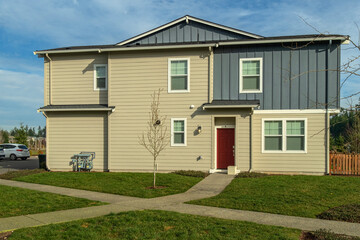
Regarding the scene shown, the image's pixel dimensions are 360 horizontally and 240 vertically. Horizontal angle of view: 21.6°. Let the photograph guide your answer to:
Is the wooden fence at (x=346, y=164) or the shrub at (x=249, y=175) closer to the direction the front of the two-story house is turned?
the shrub

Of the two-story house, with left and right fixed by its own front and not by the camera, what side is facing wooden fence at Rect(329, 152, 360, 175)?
left

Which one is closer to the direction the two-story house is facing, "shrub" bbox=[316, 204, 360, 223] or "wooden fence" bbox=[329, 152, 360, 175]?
the shrub

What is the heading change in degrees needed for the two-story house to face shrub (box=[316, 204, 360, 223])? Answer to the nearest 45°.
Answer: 0° — it already faces it

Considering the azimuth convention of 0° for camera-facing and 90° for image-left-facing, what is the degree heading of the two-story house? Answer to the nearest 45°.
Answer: approximately 0°

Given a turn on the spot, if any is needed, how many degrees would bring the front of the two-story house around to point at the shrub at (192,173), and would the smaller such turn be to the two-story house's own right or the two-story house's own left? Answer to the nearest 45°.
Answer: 0° — it already faces it
